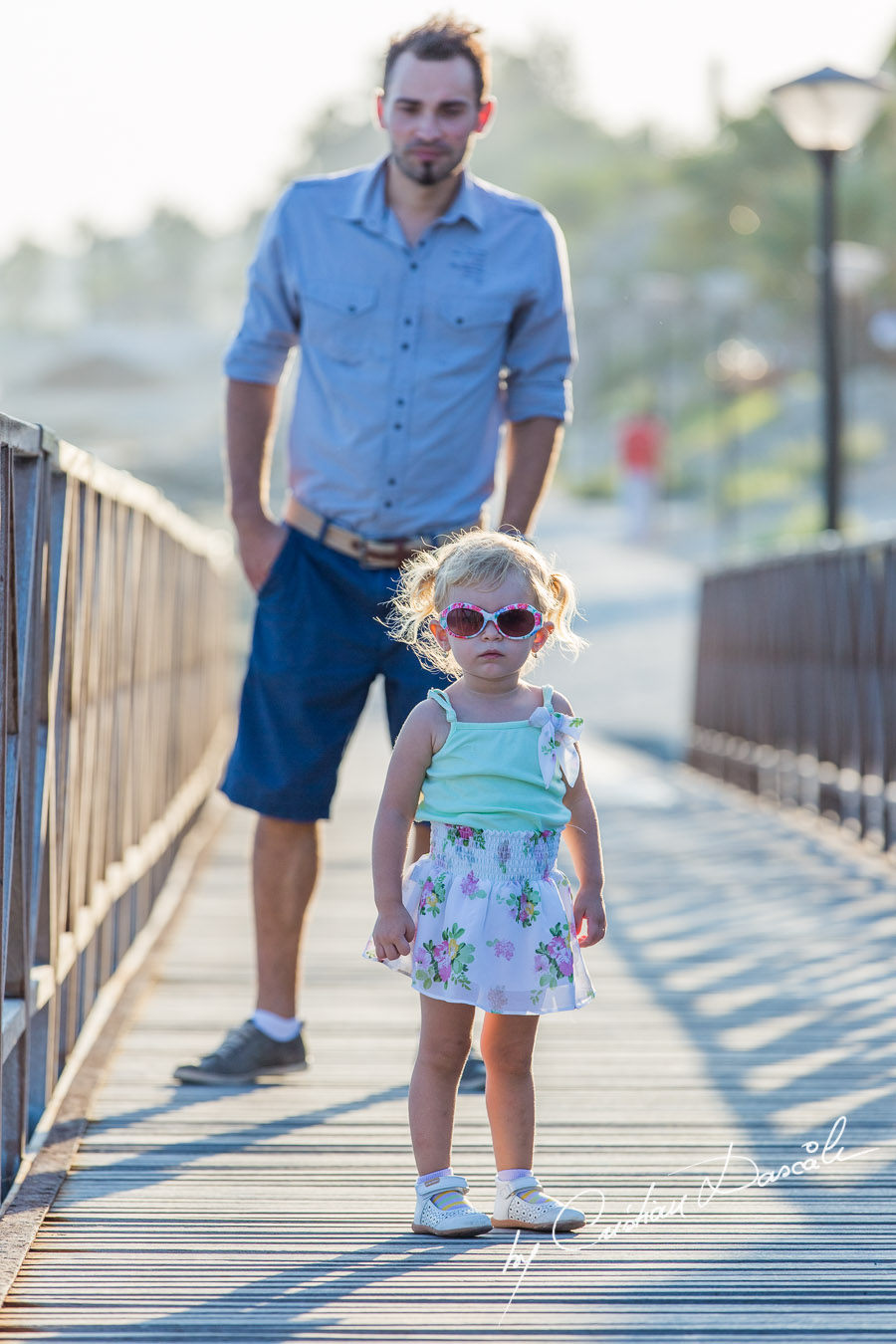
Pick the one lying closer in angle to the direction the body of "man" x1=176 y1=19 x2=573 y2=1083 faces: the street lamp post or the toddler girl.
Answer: the toddler girl

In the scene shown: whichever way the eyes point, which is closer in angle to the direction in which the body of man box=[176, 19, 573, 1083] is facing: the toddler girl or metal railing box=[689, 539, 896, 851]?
the toddler girl

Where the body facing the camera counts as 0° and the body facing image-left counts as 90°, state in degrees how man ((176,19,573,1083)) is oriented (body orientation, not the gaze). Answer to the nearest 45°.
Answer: approximately 0°

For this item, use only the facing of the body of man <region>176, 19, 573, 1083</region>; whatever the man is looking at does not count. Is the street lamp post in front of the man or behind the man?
behind

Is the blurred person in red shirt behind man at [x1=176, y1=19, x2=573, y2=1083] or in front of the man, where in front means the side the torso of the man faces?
behind
